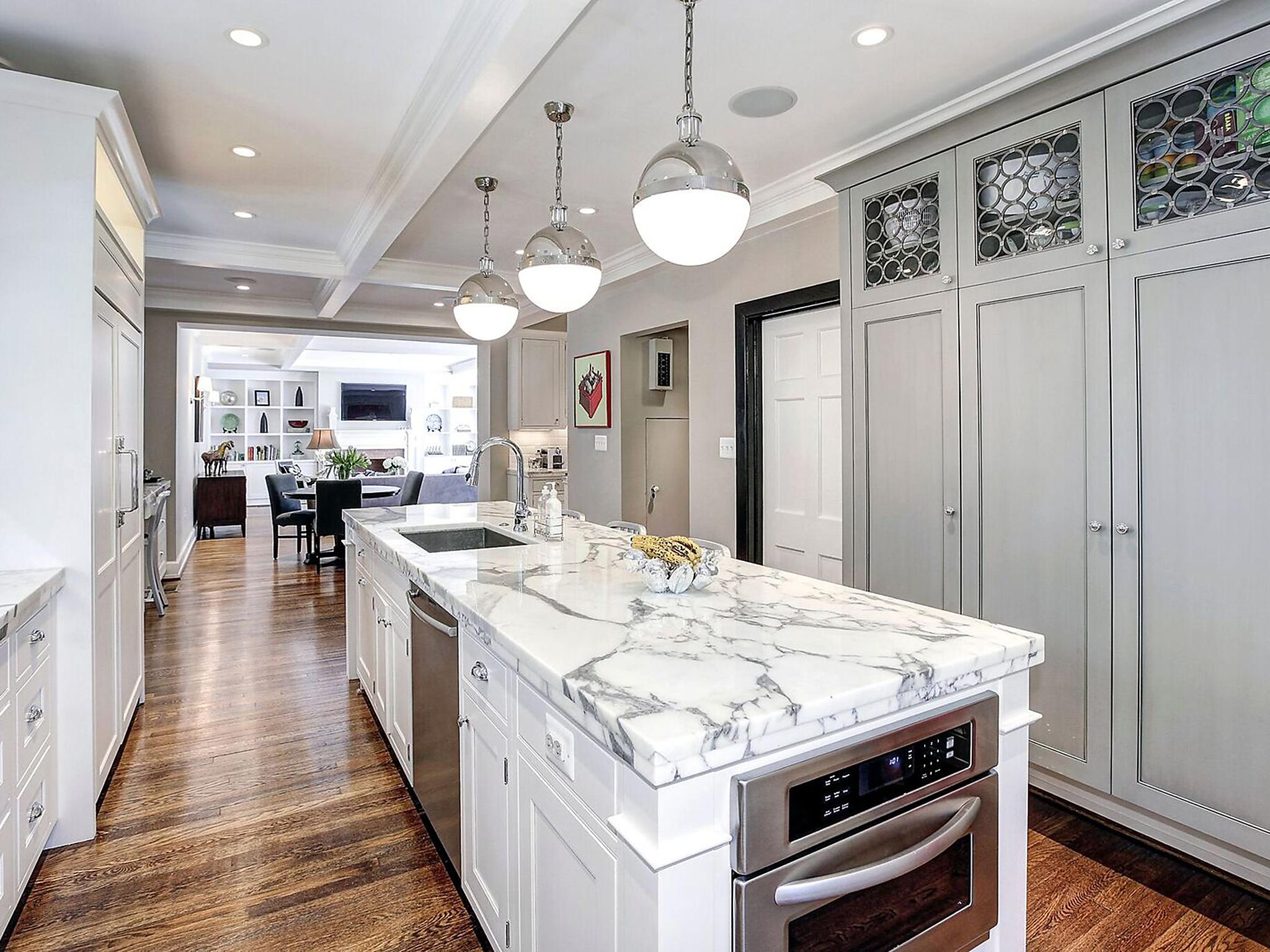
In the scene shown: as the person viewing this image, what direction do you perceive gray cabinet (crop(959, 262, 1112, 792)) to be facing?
facing the viewer and to the left of the viewer

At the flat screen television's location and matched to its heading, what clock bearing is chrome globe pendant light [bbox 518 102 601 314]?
The chrome globe pendant light is roughly at 12 o'clock from the flat screen television.

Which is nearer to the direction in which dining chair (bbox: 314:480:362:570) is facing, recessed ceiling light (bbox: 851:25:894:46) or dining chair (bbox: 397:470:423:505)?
the dining chair

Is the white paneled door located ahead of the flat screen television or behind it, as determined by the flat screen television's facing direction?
ahead

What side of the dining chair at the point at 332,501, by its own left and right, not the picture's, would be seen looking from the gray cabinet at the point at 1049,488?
back

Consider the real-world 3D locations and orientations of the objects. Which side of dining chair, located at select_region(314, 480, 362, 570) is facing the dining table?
front

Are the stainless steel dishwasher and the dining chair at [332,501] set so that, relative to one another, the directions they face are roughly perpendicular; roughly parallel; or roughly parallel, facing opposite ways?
roughly perpendicular

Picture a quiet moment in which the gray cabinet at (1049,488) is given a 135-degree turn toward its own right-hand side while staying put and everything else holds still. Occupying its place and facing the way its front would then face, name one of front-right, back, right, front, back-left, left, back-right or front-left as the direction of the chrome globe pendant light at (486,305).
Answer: left

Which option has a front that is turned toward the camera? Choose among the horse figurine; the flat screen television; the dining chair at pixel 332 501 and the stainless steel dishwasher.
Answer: the flat screen television

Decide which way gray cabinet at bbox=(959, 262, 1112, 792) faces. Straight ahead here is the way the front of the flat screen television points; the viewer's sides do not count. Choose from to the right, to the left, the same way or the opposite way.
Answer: to the right

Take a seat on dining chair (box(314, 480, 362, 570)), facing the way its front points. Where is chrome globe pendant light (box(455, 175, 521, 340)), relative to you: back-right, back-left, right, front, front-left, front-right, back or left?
back

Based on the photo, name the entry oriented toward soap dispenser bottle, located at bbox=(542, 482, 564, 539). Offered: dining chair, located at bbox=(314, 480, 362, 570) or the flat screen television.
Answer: the flat screen television

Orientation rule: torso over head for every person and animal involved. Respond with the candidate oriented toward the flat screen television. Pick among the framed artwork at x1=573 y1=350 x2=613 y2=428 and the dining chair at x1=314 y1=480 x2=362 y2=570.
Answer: the dining chair

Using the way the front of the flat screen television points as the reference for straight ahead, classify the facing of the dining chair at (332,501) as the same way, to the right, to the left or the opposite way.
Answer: the opposite way
